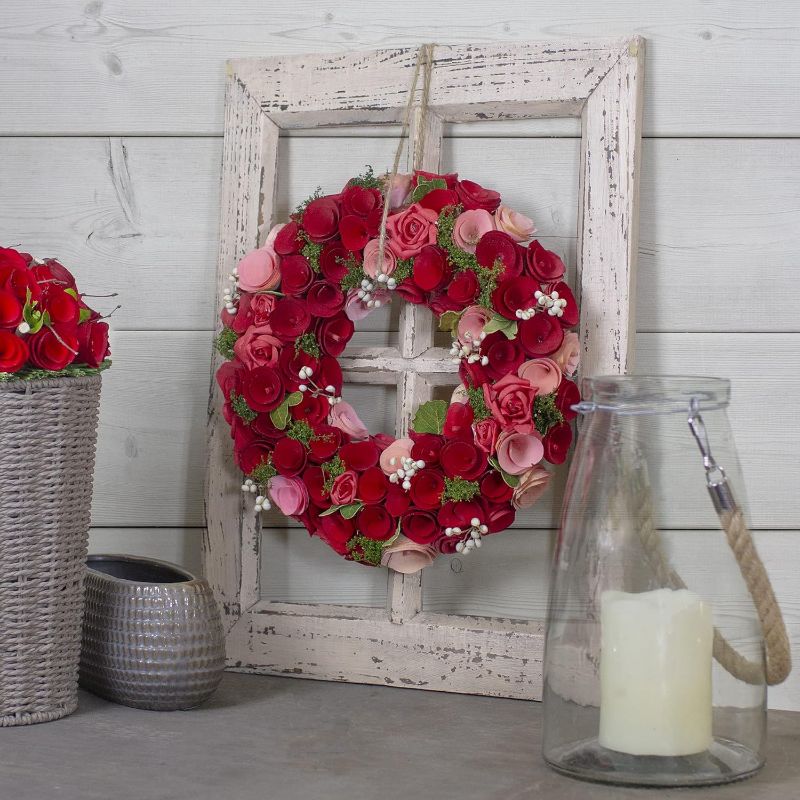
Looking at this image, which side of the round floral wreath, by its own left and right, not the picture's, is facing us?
front

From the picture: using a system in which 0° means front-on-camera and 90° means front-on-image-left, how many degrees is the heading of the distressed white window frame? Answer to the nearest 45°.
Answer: approximately 0°
